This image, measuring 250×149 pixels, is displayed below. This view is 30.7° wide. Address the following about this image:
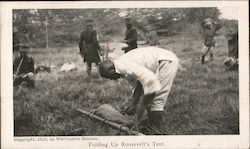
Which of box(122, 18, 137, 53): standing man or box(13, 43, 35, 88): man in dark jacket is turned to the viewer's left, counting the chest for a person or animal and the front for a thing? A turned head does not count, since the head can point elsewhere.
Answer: the standing man

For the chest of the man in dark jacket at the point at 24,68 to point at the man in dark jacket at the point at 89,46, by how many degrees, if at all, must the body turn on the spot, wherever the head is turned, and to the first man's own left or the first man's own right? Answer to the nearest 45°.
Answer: approximately 90° to the first man's own left

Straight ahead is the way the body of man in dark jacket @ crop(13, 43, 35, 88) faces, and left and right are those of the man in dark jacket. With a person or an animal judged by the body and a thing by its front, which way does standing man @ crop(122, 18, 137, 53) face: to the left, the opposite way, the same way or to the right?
to the right

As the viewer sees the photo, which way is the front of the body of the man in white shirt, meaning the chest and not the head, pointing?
to the viewer's left

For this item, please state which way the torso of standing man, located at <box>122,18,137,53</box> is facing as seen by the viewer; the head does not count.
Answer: to the viewer's left
